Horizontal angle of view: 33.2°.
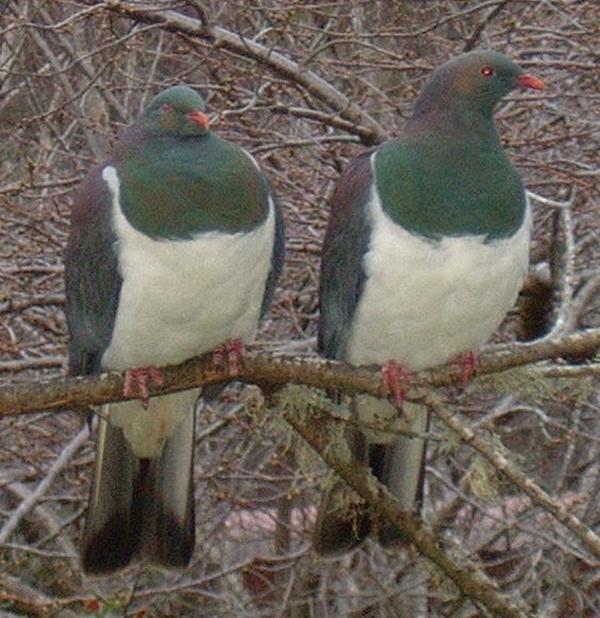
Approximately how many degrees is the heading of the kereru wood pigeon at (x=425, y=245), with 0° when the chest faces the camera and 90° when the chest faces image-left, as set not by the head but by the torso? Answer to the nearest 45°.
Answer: approximately 315°

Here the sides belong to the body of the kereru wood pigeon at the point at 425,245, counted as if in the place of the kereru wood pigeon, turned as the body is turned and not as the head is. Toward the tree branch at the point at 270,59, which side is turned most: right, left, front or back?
back

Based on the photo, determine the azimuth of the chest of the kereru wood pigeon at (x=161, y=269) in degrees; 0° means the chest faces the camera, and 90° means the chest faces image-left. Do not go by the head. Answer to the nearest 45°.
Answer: approximately 315°

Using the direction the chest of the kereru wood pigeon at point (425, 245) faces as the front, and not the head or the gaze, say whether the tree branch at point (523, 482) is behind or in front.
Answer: in front

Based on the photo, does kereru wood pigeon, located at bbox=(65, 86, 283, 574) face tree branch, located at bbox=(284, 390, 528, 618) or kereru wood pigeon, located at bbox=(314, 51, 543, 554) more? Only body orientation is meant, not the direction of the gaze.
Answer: the tree branch

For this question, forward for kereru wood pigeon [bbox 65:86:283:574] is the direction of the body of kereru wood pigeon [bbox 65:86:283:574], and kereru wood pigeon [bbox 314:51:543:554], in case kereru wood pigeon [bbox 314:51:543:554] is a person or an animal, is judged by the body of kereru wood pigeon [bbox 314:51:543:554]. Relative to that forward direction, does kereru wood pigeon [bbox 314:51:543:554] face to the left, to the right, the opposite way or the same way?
the same way

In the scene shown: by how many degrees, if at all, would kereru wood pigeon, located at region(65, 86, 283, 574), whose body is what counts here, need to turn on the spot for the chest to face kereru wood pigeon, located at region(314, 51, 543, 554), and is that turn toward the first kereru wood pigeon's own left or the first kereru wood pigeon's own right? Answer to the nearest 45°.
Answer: approximately 45° to the first kereru wood pigeon's own left

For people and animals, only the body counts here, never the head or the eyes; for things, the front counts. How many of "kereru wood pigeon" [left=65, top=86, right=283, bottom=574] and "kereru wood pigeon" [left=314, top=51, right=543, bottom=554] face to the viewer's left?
0
